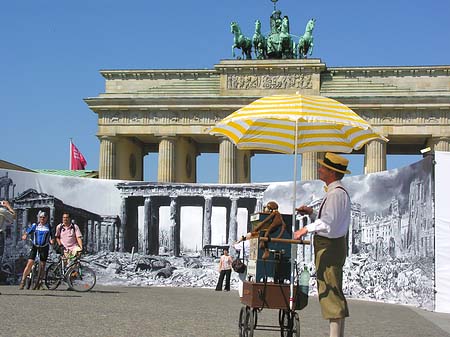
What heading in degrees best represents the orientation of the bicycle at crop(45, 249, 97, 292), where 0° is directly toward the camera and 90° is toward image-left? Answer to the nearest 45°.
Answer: approximately 315°

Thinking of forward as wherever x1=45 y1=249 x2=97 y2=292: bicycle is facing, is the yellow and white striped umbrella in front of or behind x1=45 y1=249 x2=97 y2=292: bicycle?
in front

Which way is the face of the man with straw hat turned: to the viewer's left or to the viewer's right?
to the viewer's left

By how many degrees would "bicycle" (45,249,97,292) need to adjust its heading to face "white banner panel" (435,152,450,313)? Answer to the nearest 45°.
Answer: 0° — it already faces it

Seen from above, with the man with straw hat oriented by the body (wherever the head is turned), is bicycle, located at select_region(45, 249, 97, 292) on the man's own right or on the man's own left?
on the man's own right

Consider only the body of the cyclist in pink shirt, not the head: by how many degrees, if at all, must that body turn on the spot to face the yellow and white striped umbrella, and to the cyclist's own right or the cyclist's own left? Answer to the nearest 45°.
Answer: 0° — they already face it

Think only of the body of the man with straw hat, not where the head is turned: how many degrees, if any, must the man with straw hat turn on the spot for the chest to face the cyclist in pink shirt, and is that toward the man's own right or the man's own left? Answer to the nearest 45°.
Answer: approximately 45° to the man's own right

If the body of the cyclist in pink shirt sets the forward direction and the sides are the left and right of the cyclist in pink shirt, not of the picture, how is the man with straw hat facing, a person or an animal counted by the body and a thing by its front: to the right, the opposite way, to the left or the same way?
to the right

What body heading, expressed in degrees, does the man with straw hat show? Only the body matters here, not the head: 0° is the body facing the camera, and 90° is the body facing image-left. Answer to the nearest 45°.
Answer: approximately 90°

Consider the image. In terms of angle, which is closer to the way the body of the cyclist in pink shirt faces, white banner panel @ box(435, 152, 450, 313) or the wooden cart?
the wooden cart

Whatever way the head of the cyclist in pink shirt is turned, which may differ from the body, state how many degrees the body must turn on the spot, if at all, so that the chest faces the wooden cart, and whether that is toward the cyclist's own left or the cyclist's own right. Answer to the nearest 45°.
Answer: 0° — they already face it
